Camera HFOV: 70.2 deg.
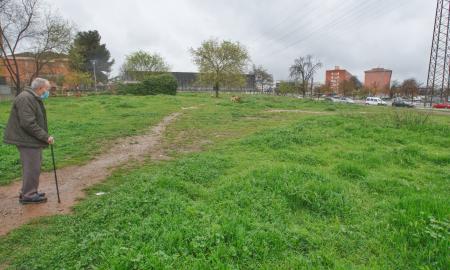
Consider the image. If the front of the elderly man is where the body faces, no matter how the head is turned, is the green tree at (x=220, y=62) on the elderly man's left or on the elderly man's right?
on the elderly man's left

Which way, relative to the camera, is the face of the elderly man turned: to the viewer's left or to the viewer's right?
to the viewer's right

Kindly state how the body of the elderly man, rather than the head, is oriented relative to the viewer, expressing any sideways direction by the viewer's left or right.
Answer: facing to the right of the viewer

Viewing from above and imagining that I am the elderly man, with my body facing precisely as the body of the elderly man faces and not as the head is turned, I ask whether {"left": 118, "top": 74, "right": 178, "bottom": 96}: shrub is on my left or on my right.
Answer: on my left

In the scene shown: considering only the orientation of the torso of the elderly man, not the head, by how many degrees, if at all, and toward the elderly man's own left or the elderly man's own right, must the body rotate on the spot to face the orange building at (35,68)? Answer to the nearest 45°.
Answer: approximately 90° to the elderly man's own left

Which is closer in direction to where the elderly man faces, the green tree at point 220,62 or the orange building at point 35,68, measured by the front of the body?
the green tree
